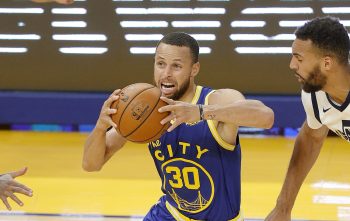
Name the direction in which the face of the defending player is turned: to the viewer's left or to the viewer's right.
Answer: to the viewer's left

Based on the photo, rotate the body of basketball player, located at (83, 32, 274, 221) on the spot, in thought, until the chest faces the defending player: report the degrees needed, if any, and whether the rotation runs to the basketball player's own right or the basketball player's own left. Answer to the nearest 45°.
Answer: approximately 135° to the basketball player's own left

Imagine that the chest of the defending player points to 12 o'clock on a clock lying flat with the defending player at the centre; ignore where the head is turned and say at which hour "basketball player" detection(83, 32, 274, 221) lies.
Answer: The basketball player is roughly at 1 o'clock from the defending player.

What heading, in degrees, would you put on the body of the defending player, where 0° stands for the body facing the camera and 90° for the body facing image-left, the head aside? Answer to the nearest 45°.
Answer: approximately 45°

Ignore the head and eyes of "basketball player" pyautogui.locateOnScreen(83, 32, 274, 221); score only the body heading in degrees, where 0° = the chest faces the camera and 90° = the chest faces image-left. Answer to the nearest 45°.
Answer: approximately 45°
